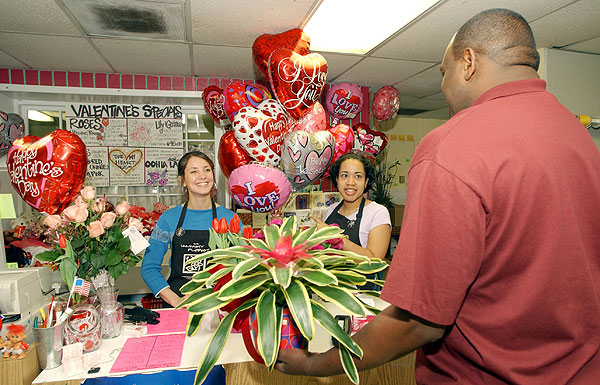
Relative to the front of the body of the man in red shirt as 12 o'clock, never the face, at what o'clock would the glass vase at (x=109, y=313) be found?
The glass vase is roughly at 11 o'clock from the man in red shirt.

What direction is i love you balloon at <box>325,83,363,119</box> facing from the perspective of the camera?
toward the camera

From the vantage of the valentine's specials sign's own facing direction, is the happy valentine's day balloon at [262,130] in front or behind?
in front

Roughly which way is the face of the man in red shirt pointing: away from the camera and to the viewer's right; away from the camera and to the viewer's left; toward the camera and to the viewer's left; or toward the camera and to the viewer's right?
away from the camera and to the viewer's left

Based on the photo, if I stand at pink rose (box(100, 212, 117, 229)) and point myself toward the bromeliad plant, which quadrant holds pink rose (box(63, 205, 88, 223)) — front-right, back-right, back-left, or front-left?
back-right

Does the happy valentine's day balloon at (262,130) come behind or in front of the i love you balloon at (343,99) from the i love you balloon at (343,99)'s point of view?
in front

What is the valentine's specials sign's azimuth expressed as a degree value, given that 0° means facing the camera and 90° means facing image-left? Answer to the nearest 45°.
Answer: approximately 0°

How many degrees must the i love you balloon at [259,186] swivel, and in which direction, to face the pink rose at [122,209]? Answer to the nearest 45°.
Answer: approximately 45° to its right

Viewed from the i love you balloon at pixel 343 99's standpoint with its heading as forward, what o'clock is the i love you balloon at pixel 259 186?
the i love you balloon at pixel 259 186 is roughly at 1 o'clock from the i love you balloon at pixel 343 99.

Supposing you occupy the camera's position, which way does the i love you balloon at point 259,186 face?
facing the viewer

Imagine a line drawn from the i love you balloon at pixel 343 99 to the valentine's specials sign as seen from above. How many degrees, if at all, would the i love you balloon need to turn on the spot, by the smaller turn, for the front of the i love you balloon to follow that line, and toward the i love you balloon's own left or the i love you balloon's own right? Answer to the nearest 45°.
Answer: approximately 90° to the i love you balloon's own right

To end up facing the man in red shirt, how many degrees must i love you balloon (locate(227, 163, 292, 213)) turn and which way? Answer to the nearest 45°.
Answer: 0° — it already faces them

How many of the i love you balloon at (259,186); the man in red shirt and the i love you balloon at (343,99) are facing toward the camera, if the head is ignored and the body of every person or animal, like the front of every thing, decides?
2
